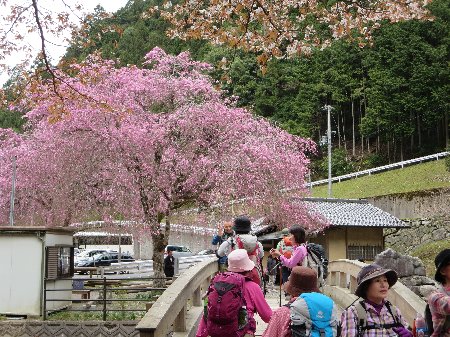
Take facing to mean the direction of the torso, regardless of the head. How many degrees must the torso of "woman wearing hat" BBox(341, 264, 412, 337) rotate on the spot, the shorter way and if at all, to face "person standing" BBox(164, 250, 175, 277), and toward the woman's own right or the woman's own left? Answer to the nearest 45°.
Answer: approximately 180°

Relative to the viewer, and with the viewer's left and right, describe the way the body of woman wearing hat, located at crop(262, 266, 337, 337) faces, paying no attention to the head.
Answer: facing away from the viewer and to the left of the viewer

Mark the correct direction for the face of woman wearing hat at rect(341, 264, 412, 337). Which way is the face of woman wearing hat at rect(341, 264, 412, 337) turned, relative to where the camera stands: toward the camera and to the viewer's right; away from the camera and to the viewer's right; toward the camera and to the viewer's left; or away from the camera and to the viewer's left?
toward the camera and to the viewer's right

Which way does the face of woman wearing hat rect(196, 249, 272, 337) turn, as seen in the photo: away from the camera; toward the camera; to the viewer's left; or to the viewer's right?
away from the camera

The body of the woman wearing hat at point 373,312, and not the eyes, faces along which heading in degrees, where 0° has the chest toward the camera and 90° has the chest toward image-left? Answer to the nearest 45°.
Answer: approximately 315°

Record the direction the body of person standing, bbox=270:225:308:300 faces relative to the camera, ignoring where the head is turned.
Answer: to the viewer's left

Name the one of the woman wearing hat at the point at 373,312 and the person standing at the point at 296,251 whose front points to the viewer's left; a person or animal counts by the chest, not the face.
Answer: the person standing

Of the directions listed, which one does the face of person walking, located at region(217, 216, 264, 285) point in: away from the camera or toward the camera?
away from the camera

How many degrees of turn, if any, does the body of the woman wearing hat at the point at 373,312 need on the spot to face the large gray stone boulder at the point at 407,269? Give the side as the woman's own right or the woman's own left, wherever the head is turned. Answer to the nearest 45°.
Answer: approximately 135° to the woman's own left

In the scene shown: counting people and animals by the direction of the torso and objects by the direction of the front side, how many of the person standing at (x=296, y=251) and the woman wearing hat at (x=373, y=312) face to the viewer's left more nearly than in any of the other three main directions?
1

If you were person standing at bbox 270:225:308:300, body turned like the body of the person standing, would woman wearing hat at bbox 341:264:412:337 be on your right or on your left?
on your left

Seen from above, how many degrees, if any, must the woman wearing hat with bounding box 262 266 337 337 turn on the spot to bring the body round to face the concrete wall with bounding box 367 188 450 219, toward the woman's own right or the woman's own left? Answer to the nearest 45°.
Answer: approximately 45° to the woman's own right
